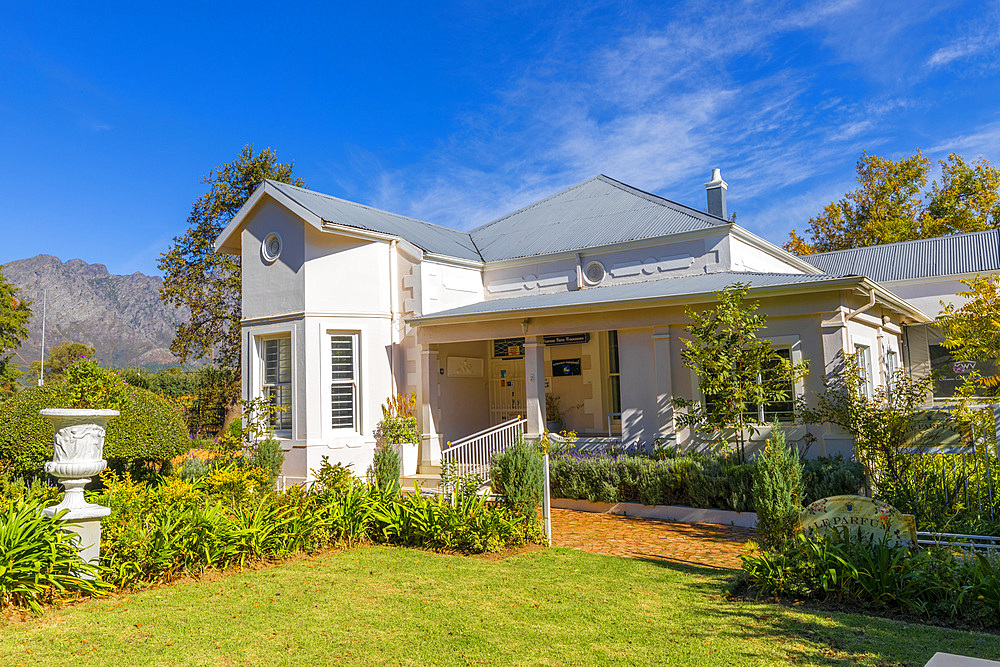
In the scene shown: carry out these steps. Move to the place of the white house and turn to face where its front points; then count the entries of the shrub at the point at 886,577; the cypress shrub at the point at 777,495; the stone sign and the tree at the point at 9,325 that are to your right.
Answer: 1

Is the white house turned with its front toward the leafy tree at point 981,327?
no

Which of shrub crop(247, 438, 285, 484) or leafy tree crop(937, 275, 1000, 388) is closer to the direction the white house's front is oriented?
the shrub

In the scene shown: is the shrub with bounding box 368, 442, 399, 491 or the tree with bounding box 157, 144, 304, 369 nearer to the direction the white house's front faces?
the shrub

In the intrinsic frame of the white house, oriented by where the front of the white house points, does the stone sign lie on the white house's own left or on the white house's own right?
on the white house's own left

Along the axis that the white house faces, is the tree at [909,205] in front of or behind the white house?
behind

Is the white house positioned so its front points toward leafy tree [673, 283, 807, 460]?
no

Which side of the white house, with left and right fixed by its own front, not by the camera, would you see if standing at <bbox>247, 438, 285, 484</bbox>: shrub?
front

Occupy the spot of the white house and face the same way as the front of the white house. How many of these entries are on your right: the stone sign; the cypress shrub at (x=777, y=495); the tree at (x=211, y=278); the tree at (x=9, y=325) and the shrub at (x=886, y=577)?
2

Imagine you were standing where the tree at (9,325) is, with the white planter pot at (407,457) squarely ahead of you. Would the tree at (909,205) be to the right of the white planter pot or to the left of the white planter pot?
left

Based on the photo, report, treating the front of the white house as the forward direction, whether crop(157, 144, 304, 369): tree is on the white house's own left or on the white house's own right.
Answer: on the white house's own right

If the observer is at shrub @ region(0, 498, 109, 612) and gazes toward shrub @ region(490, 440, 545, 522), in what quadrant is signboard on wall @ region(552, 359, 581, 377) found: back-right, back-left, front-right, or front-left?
front-left

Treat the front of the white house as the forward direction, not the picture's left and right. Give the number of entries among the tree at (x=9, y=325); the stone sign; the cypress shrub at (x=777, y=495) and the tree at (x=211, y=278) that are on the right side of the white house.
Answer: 2

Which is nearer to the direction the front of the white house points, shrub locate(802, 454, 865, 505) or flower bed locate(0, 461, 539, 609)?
the flower bed

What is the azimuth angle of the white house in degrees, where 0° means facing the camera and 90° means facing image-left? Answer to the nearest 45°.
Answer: approximately 45°

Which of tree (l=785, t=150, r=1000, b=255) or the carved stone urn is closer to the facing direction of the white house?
the carved stone urn
